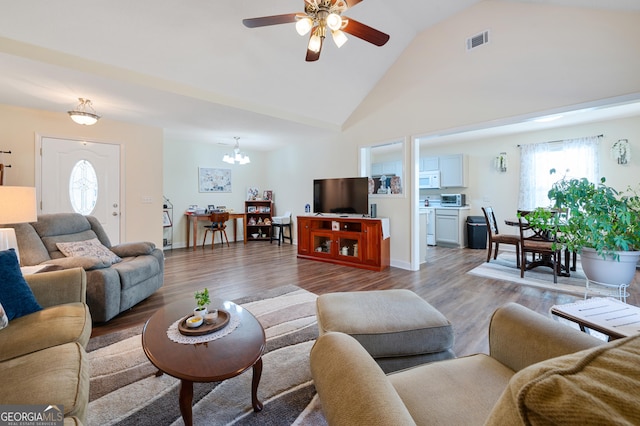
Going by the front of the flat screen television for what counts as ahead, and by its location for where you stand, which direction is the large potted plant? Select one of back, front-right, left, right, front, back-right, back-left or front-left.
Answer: left

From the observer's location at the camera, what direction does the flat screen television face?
facing the viewer and to the left of the viewer

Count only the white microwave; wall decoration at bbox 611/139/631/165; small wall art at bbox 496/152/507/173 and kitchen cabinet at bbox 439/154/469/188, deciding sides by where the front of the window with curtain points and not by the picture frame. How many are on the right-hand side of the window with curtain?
3

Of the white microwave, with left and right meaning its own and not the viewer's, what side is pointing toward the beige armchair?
front

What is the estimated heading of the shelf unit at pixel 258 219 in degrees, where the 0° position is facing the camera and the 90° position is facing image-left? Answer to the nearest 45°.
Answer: approximately 0°

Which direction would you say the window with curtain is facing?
toward the camera

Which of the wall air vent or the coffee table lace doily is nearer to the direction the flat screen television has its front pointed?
the coffee table lace doily

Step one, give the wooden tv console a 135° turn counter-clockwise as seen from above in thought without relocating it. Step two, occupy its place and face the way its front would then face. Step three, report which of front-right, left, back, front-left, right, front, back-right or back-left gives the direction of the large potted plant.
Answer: front-right

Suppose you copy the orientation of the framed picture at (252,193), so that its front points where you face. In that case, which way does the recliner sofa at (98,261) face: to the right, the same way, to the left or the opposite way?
to the left

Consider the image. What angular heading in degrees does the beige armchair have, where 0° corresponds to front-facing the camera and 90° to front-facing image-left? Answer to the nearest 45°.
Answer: approximately 135°

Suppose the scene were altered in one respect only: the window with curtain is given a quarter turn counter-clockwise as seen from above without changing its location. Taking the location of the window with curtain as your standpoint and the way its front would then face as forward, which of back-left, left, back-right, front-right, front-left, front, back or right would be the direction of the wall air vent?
right

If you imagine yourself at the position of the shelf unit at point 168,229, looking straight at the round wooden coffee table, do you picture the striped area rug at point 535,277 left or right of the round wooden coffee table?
left

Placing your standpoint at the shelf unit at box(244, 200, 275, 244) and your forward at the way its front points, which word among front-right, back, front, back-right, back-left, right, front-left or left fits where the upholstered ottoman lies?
front

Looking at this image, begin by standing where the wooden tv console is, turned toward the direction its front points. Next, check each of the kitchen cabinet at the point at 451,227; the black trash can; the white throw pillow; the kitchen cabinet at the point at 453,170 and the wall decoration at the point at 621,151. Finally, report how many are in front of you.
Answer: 1

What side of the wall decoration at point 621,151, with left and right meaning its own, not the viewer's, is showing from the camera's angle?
front

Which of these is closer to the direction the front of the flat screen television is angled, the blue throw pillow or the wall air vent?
the blue throw pillow

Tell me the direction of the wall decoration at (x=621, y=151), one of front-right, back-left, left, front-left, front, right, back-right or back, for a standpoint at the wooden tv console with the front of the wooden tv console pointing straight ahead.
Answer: back-left

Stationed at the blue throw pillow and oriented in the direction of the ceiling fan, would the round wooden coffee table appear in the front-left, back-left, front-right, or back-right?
front-right

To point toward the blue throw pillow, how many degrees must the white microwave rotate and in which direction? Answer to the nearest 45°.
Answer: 0° — it already faces it

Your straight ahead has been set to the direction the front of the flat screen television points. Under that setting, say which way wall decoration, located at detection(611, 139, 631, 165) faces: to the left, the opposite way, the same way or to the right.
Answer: the same way

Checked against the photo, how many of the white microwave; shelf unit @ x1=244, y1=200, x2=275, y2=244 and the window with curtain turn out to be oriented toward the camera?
3

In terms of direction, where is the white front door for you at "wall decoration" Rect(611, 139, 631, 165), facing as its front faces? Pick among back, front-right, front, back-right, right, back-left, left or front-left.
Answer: front-right
